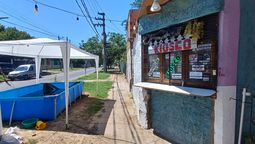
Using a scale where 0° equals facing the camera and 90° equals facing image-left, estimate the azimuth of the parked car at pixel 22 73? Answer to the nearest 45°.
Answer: approximately 45°

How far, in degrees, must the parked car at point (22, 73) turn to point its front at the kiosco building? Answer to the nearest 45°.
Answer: approximately 45° to its left

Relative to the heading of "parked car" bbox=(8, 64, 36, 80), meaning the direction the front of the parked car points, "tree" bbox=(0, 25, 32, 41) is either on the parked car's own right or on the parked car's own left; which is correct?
on the parked car's own right

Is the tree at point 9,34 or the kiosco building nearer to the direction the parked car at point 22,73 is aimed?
the kiosco building

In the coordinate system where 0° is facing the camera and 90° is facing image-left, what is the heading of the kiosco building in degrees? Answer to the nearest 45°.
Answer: approximately 45°

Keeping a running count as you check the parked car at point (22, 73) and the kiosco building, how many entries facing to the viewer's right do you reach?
0
